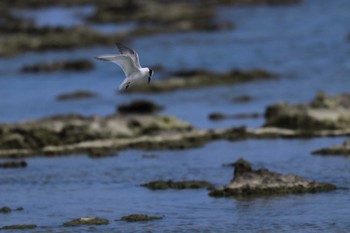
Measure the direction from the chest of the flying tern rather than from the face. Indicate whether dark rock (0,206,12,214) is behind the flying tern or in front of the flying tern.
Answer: behind

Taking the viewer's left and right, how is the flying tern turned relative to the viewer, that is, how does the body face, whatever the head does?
facing to the right of the viewer
